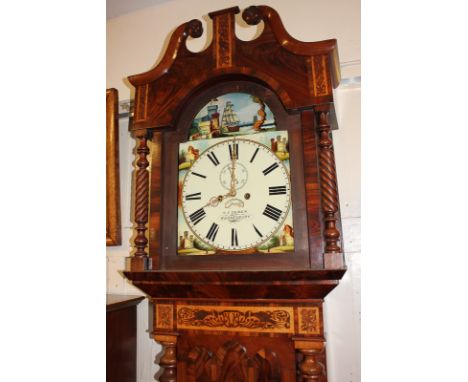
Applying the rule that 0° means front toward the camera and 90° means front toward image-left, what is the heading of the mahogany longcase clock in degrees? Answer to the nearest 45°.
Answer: approximately 0°
